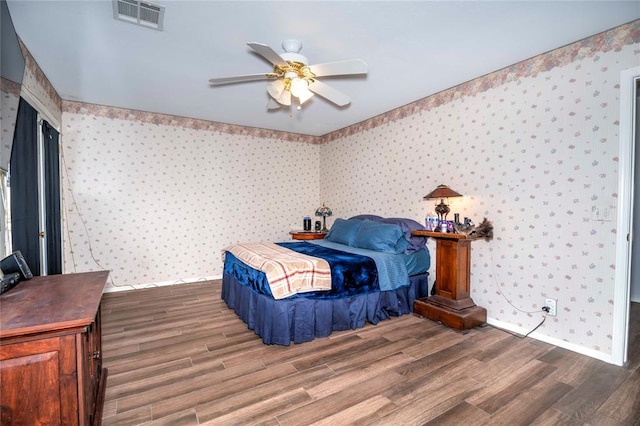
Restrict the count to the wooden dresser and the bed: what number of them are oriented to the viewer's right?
1

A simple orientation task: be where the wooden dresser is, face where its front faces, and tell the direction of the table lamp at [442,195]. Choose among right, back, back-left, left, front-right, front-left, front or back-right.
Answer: front

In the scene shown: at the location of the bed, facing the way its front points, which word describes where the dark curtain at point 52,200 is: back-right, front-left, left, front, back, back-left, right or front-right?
front-right

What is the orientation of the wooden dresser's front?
to the viewer's right

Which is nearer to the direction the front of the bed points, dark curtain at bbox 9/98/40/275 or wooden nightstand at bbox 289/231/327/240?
the dark curtain

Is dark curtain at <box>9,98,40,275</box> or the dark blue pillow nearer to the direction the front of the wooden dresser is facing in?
the dark blue pillow

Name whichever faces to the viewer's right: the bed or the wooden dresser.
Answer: the wooden dresser

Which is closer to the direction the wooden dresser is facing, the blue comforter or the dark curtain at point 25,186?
the blue comforter

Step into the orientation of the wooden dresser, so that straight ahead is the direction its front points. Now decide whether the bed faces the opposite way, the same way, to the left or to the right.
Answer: the opposite way

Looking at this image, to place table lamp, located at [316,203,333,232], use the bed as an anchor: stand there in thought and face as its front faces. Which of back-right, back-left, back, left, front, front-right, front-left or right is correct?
back-right

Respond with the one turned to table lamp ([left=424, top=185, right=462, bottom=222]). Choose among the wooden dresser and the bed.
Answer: the wooden dresser

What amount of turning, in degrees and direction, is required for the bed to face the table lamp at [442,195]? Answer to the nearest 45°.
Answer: approximately 135° to its left

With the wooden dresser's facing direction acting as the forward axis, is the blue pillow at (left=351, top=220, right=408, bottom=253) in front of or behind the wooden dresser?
in front

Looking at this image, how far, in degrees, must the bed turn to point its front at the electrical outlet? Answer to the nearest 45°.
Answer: approximately 135° to its left

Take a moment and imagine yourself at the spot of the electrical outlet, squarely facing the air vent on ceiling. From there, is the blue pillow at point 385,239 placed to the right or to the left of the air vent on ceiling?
right

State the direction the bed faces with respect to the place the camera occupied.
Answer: facing the viewer and to the left of the viewer

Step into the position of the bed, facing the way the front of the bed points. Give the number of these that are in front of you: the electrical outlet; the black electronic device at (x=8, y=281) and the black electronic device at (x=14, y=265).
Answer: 2
